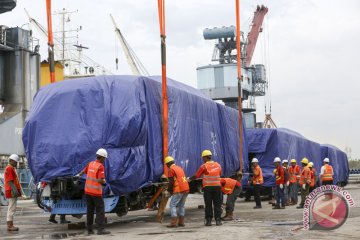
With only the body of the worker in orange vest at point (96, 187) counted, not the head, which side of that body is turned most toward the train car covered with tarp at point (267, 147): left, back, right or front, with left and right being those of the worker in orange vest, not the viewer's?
front

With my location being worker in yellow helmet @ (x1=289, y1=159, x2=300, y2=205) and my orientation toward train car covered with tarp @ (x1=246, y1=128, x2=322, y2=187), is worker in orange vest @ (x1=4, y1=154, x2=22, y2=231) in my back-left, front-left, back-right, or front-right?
back-left

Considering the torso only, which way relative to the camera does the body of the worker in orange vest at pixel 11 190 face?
to the viewer's right

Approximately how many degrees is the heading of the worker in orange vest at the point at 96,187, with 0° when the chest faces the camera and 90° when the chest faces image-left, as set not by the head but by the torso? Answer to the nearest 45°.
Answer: approximately 225°

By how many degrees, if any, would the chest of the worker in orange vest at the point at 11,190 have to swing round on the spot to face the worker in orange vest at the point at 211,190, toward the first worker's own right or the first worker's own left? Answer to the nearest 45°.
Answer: approximately 45° to the first worker's own right

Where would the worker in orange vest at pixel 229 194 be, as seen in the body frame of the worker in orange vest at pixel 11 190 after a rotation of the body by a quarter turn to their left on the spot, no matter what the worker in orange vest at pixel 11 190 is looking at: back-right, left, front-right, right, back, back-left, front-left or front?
right

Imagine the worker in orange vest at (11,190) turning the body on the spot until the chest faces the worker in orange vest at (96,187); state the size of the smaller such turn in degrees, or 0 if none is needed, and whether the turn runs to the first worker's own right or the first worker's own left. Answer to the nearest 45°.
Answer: approximately 45° to the first worker's own right

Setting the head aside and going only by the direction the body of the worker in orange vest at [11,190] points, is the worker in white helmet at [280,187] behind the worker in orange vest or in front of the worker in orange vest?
in front

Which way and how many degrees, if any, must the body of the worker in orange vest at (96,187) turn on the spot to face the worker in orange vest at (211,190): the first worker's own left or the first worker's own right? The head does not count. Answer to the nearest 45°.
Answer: approximately 45° to the first worker's own right

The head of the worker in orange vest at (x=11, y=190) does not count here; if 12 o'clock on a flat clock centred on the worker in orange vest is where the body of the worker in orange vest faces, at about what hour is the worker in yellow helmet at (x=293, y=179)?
The worker in yellow helmet is roughly at 11 o'clock from the worker in orange vest.
